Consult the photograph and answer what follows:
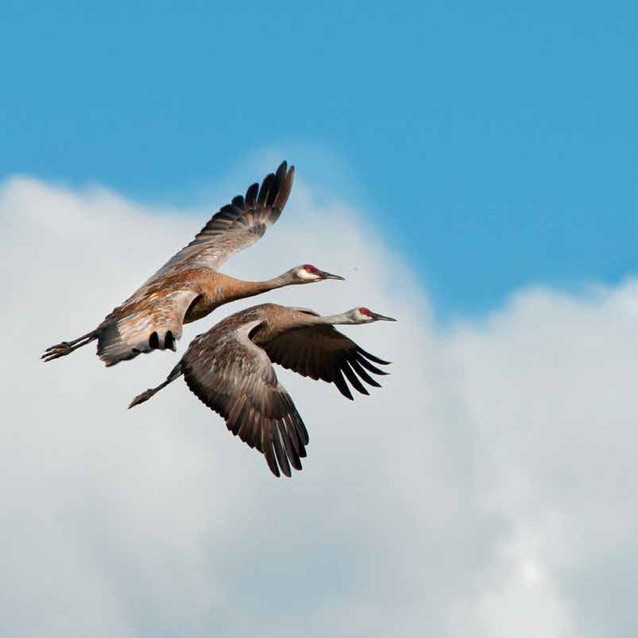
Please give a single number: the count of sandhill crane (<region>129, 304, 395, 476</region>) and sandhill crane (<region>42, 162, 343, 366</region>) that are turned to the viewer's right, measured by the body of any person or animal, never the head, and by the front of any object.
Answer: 2

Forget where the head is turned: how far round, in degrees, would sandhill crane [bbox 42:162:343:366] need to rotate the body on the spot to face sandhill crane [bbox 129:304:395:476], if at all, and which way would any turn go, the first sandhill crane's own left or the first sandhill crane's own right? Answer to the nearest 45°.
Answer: approximately 45° to the first sandhill crane's own right

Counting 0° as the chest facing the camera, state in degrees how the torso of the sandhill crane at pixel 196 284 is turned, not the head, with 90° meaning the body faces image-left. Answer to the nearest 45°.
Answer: approximately 270°

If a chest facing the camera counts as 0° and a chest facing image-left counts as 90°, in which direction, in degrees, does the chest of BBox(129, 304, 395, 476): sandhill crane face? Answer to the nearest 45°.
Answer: approximately 270°
